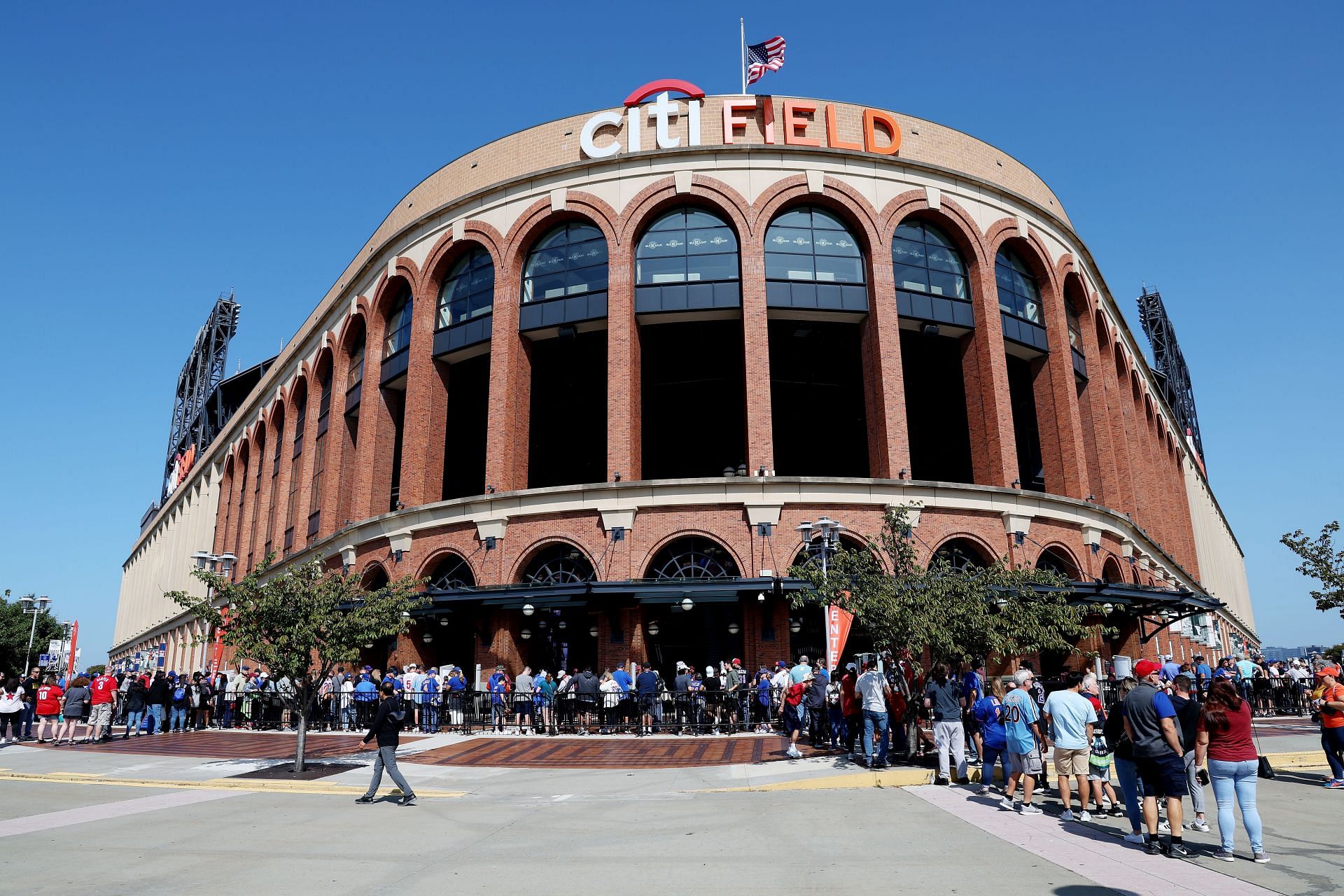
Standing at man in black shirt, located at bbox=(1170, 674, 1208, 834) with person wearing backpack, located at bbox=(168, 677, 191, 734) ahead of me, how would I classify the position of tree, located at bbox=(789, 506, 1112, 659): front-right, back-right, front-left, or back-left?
front-right

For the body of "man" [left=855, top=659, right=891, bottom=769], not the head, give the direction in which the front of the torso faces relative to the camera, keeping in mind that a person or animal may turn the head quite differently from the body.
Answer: away from the camera

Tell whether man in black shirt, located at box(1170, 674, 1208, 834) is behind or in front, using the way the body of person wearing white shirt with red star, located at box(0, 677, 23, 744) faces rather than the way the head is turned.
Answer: behind

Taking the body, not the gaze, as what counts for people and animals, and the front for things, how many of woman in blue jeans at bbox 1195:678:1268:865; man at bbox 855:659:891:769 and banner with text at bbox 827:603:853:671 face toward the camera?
1

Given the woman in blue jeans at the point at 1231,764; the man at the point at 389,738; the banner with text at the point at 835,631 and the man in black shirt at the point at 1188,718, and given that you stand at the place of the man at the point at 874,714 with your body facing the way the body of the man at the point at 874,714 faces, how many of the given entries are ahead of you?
1

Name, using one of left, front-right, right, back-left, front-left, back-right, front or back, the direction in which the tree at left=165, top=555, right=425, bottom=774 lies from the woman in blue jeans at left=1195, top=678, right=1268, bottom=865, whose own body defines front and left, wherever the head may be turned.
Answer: left

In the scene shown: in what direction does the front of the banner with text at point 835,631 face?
toward the camera

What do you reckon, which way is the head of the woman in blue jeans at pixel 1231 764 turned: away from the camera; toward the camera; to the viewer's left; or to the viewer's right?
away from the camera

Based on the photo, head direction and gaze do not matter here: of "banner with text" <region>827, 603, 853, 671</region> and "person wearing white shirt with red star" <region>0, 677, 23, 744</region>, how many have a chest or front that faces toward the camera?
1

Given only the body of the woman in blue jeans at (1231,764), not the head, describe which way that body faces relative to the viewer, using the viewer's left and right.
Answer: facing away from the viewer

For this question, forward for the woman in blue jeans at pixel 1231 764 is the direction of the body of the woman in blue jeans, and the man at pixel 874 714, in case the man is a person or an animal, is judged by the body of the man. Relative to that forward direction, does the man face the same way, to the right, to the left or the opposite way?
the same way

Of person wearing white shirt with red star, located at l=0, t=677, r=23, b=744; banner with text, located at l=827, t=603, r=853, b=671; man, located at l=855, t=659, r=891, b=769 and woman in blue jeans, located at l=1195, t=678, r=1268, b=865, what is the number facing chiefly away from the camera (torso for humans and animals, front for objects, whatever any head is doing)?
3

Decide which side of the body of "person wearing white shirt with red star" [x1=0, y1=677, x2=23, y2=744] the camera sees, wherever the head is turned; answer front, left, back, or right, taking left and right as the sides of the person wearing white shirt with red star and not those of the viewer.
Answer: back

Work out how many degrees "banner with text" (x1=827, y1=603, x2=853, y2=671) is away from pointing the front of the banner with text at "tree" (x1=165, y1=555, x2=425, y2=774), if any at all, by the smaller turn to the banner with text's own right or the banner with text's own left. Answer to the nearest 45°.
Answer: approximately 90° to the banner with text's own right

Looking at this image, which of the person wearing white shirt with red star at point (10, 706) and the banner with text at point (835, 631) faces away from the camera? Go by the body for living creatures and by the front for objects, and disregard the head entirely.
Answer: the person wearing white shirt with red star
